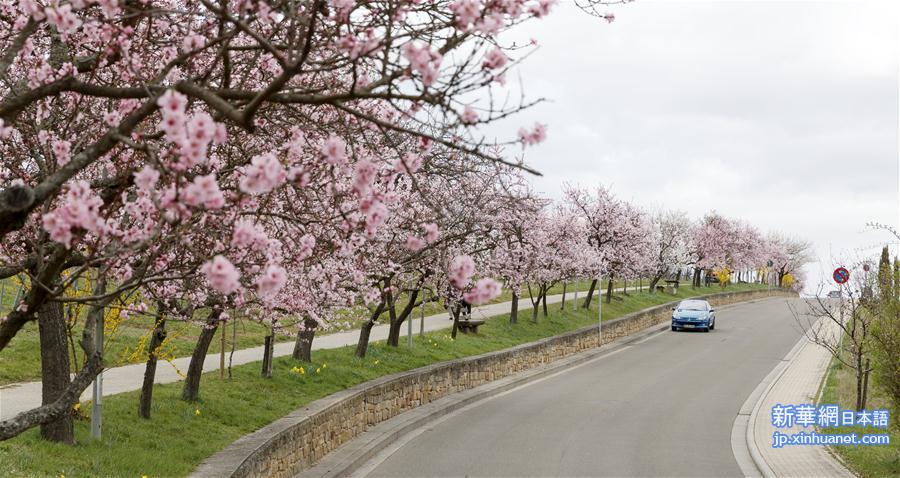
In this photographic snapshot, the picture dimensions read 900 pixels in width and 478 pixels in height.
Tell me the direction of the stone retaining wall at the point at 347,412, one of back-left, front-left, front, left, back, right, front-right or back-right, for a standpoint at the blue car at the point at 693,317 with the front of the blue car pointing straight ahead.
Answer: front

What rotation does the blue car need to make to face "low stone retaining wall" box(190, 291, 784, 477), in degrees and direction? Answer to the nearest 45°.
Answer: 0° — it already faces it

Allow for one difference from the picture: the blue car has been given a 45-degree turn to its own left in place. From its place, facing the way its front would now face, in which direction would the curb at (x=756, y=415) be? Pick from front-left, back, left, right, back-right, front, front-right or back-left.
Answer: front-right

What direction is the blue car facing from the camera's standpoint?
toward the camera
